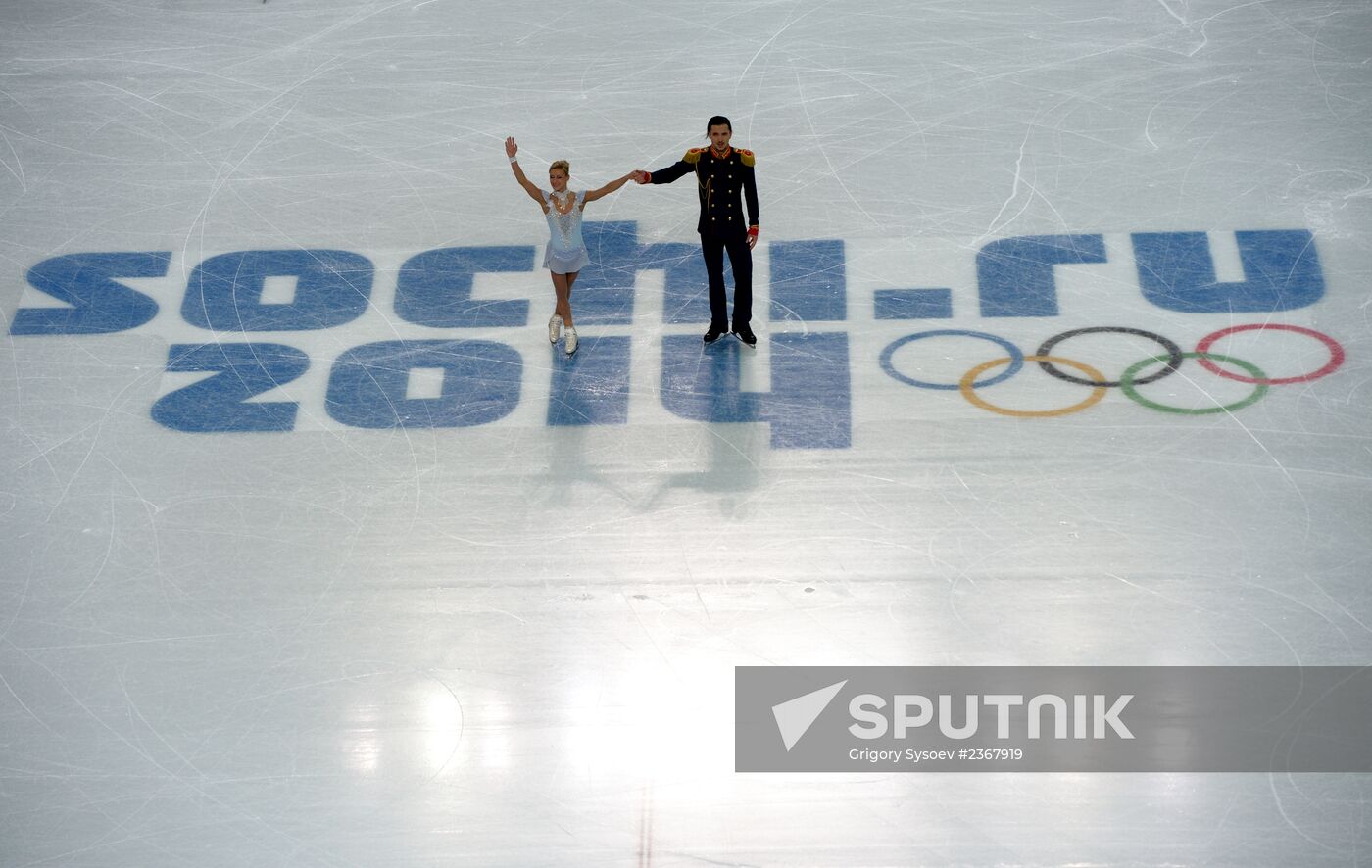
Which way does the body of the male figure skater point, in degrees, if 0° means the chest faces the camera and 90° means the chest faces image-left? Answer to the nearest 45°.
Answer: approximately 0°

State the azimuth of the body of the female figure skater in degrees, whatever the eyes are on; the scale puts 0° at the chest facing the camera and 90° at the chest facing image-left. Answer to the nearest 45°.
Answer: approximately 0°

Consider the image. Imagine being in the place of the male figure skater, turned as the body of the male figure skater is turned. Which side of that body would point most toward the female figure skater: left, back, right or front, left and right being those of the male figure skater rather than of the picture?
right

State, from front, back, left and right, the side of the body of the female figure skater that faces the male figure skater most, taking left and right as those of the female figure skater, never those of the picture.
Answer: left
